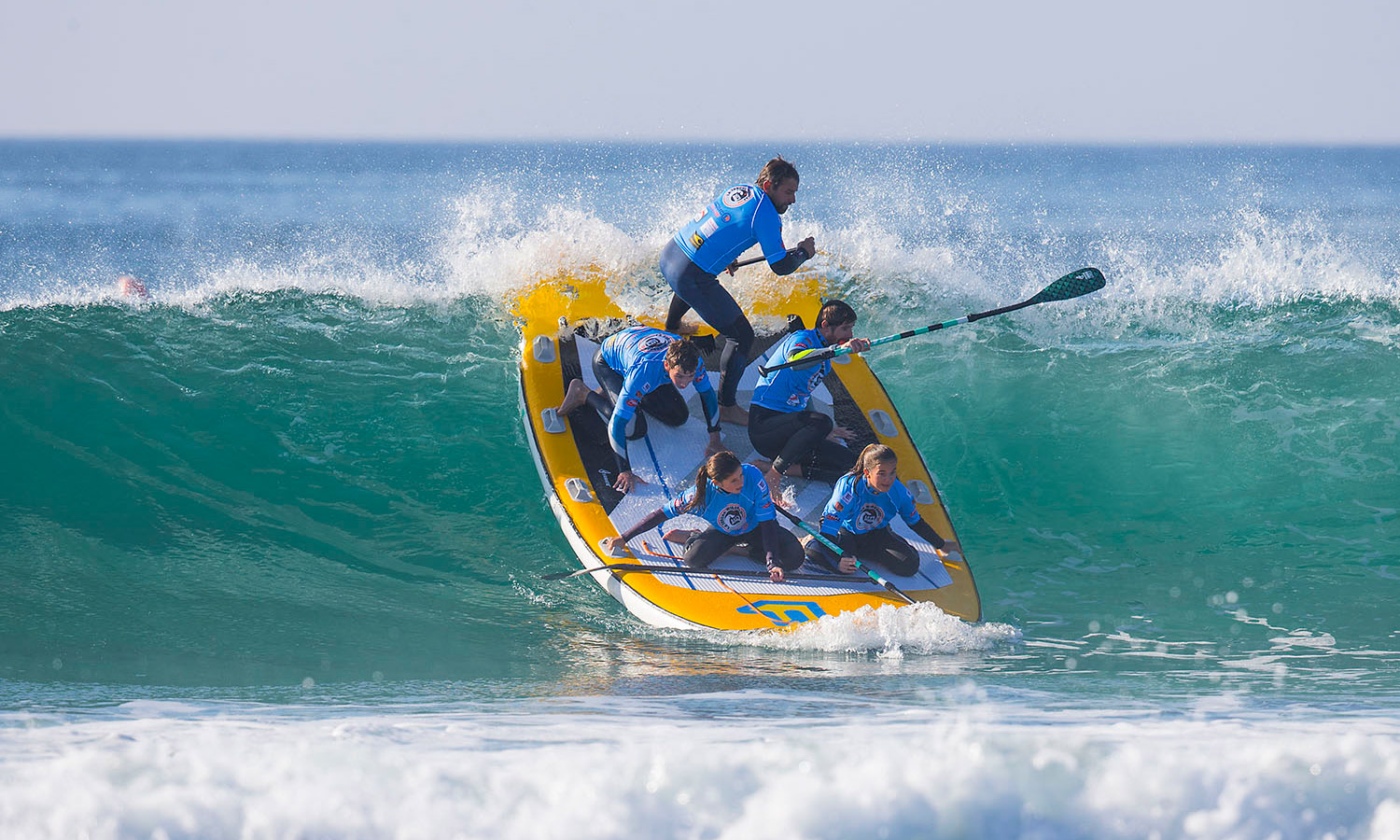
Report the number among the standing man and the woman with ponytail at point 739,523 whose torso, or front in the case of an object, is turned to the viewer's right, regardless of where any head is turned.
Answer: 1

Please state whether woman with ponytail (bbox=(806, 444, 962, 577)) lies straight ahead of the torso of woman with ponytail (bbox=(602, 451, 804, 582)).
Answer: no

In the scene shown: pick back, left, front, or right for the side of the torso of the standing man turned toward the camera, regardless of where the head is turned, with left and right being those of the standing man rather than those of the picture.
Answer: right

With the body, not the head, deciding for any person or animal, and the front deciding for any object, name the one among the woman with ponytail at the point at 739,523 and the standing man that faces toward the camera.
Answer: the woman with ponytail

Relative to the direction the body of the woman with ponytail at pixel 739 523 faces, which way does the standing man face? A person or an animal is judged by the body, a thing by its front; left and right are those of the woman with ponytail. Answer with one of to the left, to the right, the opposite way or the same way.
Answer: to the left

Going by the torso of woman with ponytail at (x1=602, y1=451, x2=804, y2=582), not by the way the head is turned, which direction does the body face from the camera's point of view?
toward the camera
